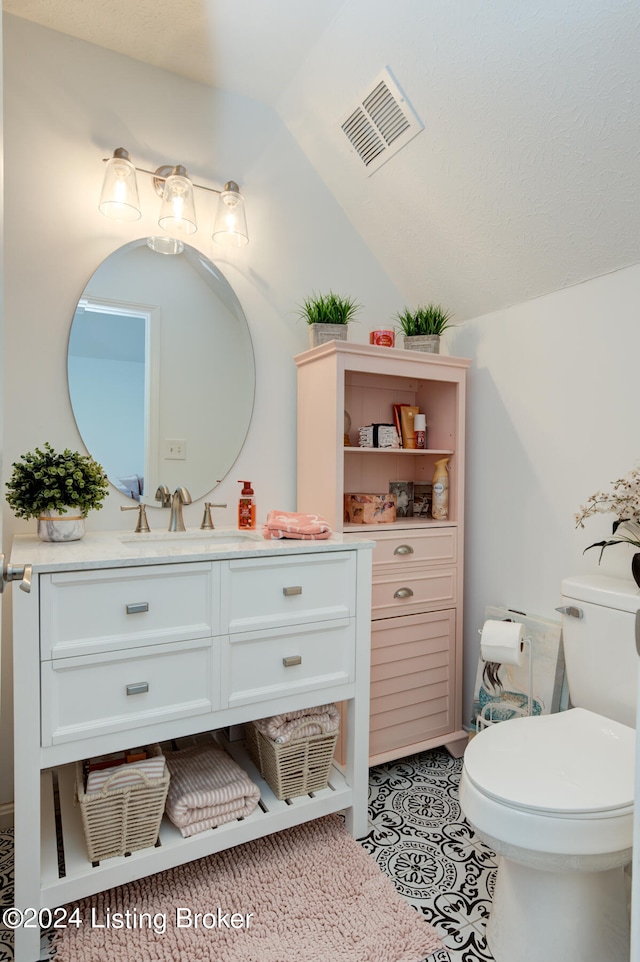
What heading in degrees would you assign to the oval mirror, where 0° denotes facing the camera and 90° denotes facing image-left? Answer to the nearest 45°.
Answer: approximately 0°

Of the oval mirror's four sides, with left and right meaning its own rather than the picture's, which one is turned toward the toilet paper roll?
left

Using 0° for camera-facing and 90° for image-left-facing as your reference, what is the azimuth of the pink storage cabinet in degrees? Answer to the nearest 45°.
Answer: approximately 315°

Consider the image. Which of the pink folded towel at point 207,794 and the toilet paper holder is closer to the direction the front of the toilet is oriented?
the pink folded towel

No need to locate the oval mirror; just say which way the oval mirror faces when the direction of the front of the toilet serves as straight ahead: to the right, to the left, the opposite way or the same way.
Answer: to the left

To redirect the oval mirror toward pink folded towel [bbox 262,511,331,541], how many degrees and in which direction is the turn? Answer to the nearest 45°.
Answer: approximately 45° to its left

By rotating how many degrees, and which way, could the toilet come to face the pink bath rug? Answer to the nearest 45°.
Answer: approximately 45° to its right
